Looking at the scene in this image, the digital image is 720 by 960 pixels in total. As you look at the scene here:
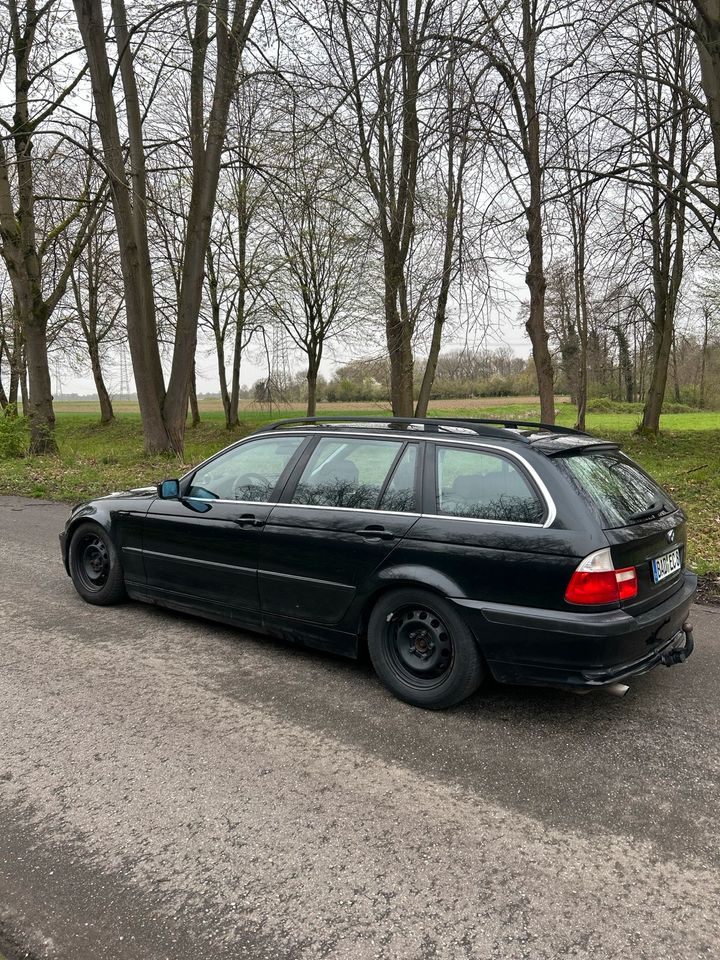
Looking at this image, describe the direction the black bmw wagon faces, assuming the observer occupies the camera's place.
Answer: facing away from the viewer and to the left of the viewer

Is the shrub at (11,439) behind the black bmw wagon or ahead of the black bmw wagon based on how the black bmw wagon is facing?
ahead

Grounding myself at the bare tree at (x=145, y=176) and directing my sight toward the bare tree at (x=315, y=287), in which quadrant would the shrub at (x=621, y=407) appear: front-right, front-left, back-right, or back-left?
front-right

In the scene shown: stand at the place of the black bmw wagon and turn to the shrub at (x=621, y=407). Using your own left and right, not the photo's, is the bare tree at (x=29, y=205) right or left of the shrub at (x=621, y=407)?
left

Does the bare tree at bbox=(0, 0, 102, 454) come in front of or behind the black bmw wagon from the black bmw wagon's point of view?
in front

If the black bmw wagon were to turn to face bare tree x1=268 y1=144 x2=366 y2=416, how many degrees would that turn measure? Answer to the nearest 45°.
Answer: approximately 45° to its right
